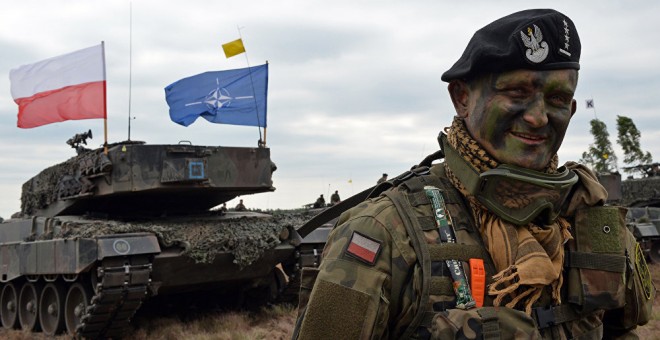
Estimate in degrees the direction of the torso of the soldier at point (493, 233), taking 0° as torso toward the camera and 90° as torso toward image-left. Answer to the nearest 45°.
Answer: approximately 315°

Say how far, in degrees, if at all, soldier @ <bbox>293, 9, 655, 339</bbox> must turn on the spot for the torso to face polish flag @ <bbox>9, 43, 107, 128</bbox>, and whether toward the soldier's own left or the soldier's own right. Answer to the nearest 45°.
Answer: approximately 180°

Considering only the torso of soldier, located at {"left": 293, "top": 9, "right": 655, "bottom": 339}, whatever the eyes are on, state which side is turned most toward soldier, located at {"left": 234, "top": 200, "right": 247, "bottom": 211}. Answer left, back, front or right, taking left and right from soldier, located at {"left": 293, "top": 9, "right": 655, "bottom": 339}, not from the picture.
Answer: back

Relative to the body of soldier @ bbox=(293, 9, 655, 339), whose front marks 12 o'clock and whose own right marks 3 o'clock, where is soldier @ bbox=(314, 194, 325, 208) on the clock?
soldier @ bbox=(314, 194, 325, 208) is roughly at 7 o'clock from soldier @ bbox=(293, 9, 655, 339).

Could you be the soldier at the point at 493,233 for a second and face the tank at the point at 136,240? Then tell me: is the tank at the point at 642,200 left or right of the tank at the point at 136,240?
right

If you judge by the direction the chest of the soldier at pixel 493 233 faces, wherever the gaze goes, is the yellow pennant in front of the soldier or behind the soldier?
behind

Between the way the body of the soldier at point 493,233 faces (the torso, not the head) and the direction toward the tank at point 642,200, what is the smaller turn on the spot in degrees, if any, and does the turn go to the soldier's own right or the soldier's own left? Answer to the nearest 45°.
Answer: approximately 135° to the soldier's own left
